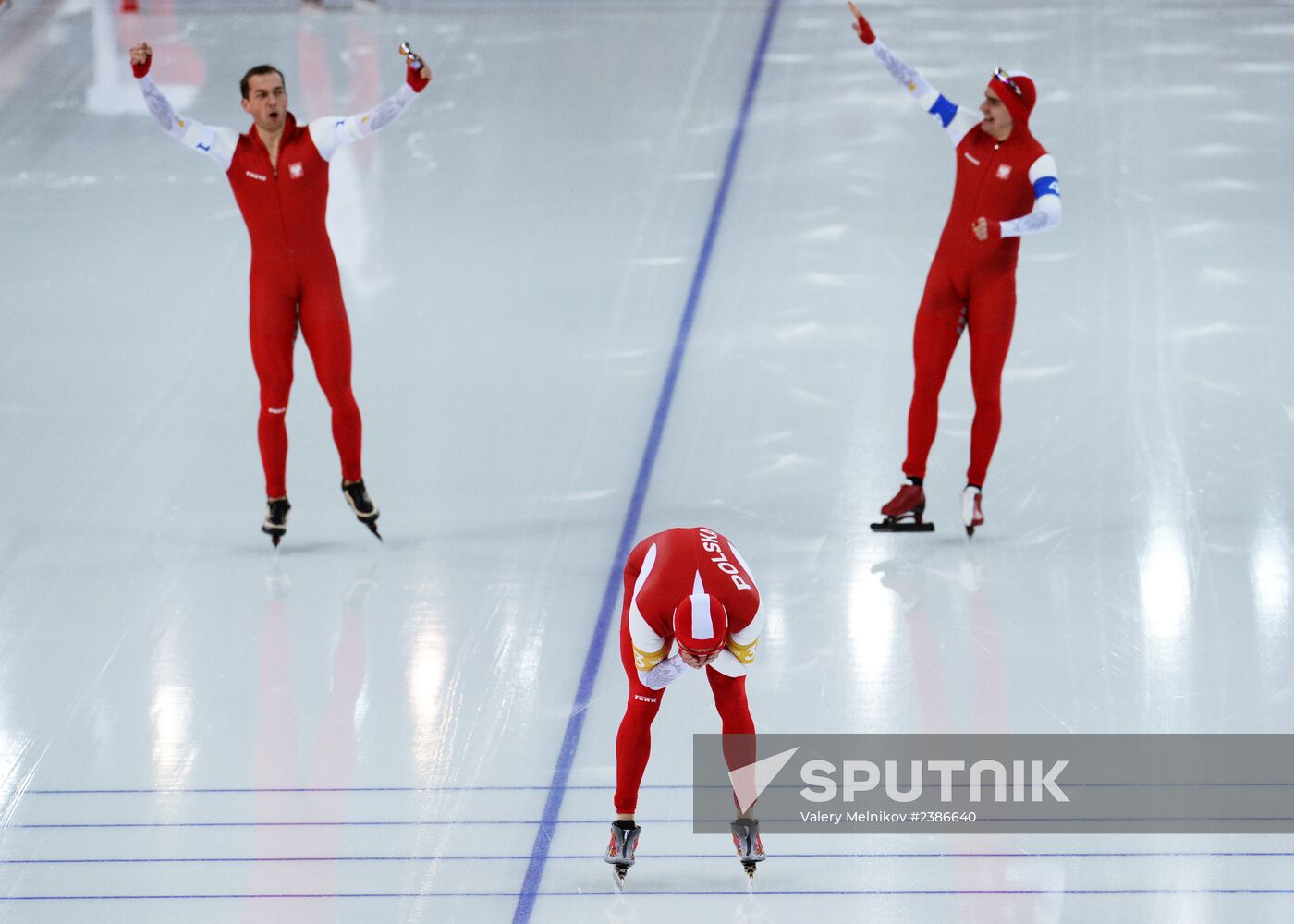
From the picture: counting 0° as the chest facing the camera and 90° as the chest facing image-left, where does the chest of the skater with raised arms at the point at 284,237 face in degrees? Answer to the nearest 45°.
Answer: approximately 0°

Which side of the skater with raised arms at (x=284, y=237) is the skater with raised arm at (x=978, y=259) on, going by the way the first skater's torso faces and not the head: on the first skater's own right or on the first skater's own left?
on the first skater's own left
